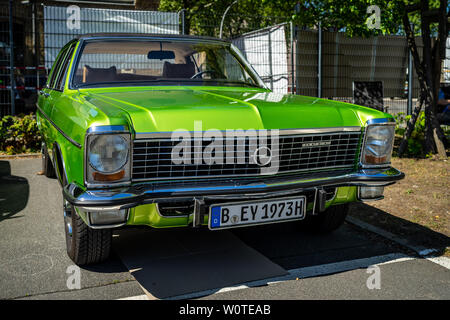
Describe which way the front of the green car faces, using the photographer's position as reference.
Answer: facing the viewer and to the right of the viewer

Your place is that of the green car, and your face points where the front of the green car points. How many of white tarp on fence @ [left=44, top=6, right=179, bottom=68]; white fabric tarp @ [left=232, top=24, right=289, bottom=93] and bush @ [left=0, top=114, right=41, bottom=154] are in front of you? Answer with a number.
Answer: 0

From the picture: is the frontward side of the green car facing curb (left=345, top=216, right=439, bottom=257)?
no

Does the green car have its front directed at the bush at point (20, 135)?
no

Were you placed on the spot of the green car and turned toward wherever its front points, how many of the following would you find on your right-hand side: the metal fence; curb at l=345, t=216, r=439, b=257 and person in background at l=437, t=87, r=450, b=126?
0

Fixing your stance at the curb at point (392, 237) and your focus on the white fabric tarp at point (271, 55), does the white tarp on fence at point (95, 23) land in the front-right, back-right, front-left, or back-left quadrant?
front-left

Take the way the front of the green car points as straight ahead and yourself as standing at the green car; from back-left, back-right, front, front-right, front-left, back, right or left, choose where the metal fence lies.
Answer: back-left

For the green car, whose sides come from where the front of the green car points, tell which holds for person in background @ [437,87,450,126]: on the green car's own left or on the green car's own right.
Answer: on the green car's own left

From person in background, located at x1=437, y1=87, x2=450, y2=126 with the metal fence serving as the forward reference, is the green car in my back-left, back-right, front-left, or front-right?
front-left

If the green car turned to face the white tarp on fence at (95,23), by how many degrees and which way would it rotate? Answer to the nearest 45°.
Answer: approximately 135° to its left

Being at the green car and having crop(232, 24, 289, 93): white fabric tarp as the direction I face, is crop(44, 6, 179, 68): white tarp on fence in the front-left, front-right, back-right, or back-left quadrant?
front-left

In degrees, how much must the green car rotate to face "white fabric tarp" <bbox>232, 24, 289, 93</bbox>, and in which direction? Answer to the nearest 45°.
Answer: approximately 135° to its left
